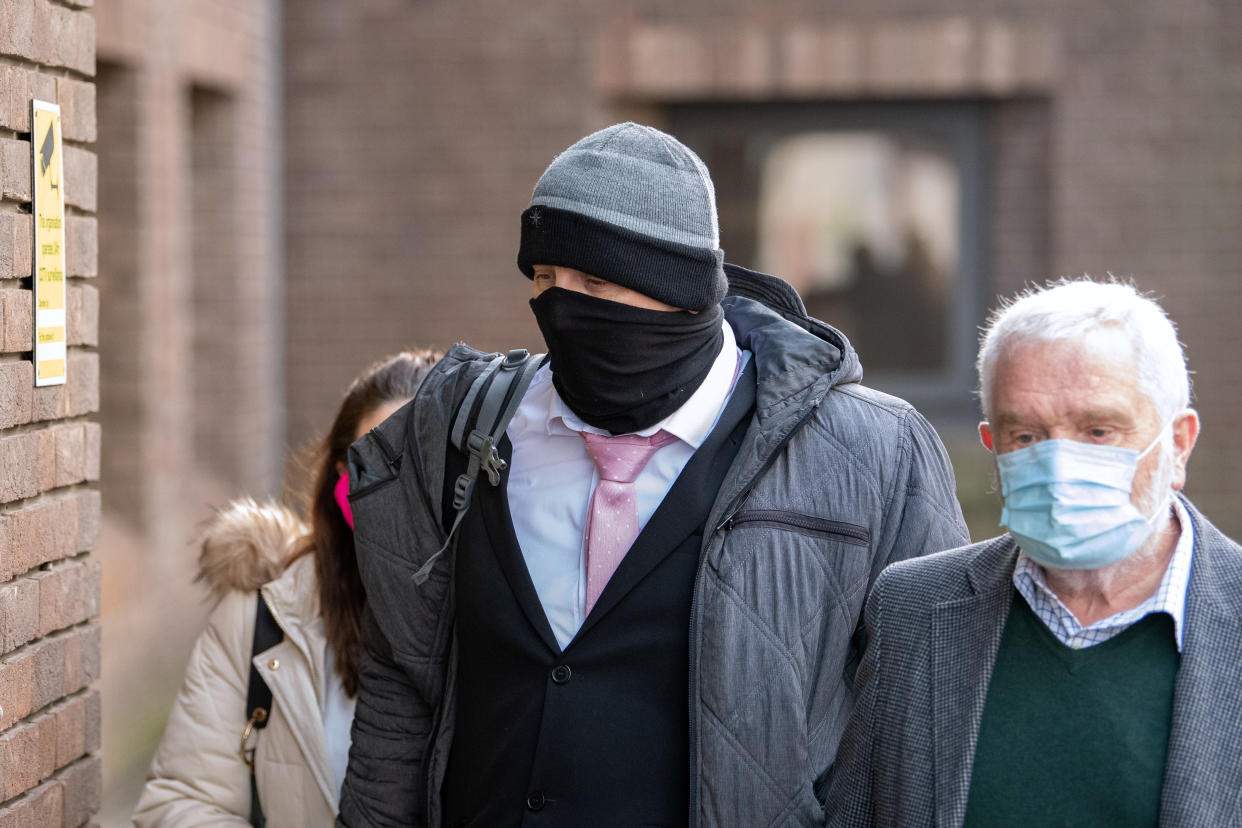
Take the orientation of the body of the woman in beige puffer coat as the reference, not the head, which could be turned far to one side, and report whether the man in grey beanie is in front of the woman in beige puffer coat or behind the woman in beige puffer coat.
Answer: in front

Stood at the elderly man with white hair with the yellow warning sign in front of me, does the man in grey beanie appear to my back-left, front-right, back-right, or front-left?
front-right

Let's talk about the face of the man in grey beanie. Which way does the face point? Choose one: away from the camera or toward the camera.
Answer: toward the camera

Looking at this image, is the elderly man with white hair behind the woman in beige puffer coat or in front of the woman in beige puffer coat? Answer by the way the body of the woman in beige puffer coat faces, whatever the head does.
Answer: in front

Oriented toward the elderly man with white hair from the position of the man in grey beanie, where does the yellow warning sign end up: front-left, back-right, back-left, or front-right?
back-right

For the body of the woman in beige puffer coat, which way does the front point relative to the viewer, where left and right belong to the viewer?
facing the viewer and to the right of the viewer

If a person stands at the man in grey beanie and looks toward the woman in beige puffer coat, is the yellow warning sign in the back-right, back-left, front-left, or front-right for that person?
front-left
